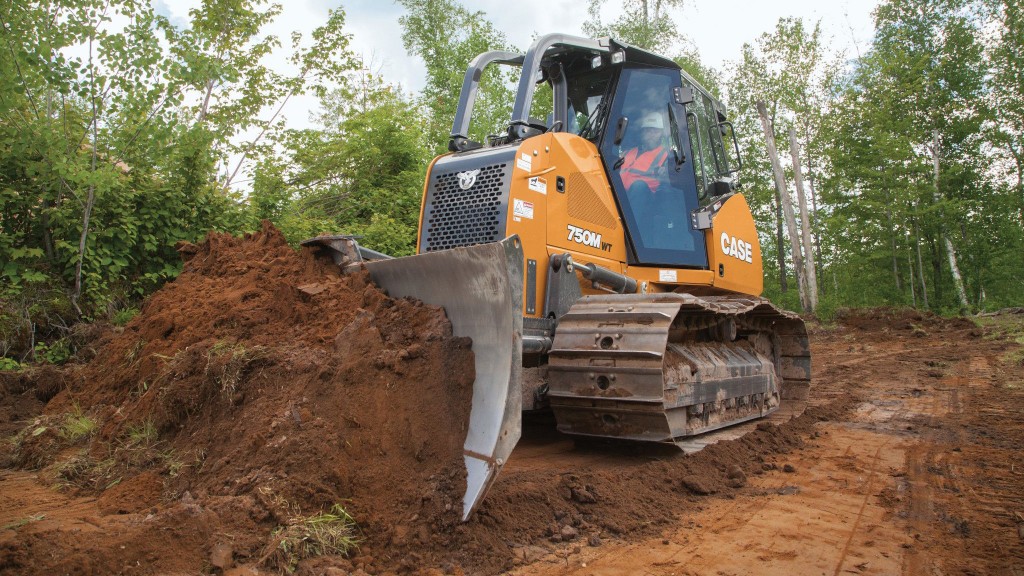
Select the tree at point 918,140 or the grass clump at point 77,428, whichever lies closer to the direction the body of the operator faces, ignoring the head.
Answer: the grass clump

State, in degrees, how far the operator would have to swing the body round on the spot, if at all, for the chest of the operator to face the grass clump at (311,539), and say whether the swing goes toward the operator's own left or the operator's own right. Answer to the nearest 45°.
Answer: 0° — they already face it

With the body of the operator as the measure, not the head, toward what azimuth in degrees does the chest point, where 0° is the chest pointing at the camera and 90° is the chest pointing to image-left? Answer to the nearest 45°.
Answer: approximately 45°

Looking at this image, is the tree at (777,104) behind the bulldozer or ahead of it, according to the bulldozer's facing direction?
behind

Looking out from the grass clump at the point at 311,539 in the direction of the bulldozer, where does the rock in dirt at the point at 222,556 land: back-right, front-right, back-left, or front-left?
back-left

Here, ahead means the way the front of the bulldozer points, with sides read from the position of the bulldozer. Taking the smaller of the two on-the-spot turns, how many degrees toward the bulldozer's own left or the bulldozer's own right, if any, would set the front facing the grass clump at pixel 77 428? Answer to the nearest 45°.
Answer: approximately 45° to the bulldozer's own right

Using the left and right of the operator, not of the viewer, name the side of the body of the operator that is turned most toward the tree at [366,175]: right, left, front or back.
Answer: right

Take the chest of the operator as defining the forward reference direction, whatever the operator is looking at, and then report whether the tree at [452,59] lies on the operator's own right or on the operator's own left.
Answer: on the operator's own right

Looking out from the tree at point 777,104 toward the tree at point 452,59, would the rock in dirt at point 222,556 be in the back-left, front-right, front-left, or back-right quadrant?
front-left

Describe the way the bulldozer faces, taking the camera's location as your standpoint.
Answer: facing the viewer and to the left of the viewer

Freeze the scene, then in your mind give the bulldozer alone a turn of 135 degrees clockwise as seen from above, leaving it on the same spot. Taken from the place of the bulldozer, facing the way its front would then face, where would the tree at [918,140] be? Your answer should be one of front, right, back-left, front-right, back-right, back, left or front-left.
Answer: front-right

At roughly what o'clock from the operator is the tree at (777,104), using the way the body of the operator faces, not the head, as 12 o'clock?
The tree is roughly at 5 o'clock from the operator.

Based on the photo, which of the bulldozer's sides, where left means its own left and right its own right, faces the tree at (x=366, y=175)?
right
